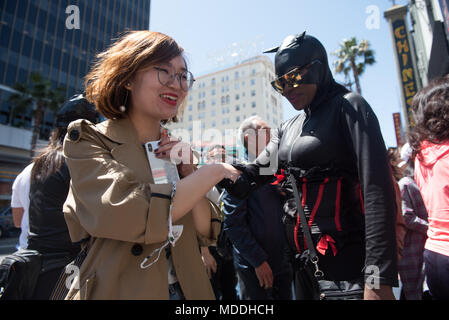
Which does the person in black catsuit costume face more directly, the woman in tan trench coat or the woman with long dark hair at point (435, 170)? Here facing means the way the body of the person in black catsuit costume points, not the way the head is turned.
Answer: the woman in tan trench coat

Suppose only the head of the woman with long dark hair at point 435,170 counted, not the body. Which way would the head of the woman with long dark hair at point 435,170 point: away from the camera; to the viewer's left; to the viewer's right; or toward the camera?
away from the camera

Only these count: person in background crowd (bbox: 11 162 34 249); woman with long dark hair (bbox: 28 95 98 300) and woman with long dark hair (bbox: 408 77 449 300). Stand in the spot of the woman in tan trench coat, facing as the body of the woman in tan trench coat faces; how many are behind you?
2

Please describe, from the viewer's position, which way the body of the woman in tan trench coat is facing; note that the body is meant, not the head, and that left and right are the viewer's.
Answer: facing the viewer and to the right of the viewer

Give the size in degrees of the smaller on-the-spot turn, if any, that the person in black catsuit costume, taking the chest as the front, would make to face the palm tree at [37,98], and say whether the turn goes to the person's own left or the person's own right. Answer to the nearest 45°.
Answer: approximately 90° to the person's own right

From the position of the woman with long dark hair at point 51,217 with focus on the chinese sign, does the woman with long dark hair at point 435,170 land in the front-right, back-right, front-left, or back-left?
front-right

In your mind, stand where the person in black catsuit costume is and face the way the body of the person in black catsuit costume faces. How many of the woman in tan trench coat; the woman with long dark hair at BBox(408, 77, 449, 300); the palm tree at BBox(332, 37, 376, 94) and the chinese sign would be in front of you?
1

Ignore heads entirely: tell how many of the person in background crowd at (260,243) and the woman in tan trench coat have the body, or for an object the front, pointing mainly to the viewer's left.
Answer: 0

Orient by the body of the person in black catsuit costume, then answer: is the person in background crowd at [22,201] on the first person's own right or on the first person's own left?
on the first person's own right

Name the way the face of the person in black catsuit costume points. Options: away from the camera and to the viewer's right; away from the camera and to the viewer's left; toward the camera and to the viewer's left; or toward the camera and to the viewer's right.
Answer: toward the camera and to the viewer's left

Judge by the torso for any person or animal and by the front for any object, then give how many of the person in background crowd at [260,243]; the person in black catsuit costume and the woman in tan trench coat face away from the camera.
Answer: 0

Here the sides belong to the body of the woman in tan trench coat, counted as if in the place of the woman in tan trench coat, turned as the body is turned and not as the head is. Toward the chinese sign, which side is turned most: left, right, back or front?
left

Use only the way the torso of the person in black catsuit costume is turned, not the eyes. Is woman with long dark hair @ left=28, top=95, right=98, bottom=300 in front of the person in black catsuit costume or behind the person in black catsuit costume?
in front

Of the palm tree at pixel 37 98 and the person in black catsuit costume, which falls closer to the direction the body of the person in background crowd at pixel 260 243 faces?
the person in black catsuit costume
